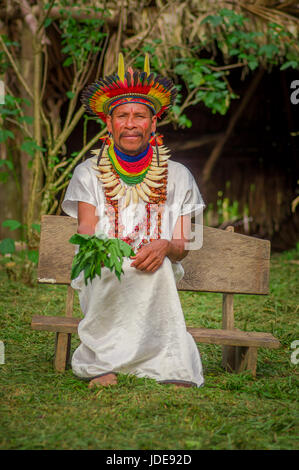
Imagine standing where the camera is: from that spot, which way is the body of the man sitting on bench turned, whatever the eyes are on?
toward the camera

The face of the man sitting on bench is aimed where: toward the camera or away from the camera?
toward the camera
